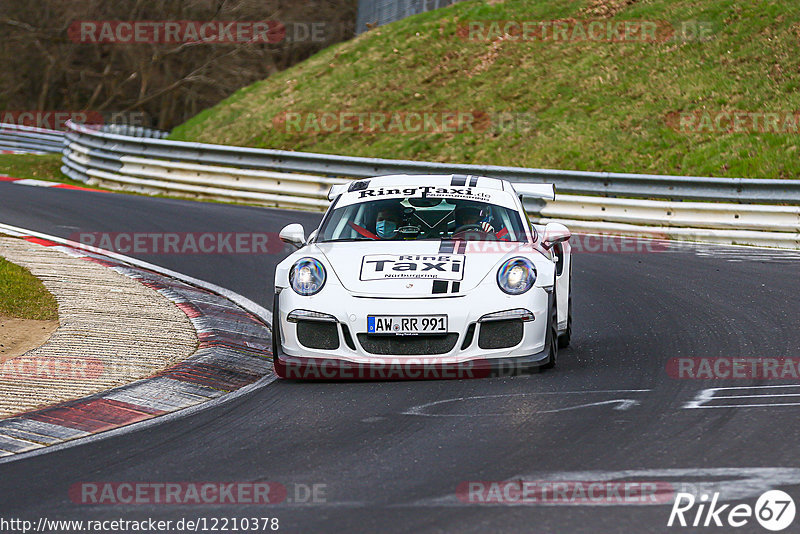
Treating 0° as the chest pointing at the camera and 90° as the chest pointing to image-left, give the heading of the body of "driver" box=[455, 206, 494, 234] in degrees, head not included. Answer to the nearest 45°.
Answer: approximately 0°

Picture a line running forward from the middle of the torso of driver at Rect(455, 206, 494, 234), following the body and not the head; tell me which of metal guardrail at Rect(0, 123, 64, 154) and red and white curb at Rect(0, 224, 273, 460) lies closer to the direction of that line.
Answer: the red and white curb

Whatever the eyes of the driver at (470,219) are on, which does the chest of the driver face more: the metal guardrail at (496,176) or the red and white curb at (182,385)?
the red and white curb

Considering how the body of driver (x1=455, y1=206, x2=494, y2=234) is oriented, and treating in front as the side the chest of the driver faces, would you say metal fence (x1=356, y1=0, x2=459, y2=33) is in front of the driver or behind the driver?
behind

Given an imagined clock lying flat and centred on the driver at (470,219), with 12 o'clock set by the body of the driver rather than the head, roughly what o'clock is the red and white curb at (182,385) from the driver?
The red and white curb is roughly at 2 o'clock from the driver.

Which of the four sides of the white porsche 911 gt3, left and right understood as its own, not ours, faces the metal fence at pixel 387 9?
back

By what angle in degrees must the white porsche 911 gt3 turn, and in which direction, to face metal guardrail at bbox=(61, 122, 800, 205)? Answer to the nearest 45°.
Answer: approximately 180°

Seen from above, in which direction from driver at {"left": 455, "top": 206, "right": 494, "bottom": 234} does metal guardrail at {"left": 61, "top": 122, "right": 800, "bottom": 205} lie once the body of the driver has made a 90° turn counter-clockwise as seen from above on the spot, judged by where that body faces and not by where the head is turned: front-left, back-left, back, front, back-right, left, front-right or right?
left

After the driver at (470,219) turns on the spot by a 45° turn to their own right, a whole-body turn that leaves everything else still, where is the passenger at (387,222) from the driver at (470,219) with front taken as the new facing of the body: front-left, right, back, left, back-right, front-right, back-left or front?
front-right

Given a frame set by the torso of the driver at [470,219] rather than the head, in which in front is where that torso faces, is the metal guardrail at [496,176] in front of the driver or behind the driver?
behind
